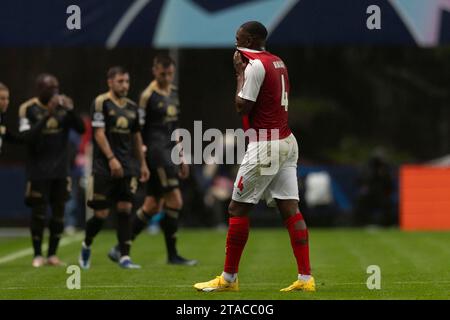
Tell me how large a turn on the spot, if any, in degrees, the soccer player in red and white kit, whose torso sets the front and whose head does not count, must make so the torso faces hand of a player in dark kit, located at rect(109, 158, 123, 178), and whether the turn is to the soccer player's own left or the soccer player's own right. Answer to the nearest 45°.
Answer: approximately 45° to the soccer player's own right

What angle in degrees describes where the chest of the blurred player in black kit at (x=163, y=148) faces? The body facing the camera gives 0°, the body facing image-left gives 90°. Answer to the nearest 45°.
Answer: approximately 315°

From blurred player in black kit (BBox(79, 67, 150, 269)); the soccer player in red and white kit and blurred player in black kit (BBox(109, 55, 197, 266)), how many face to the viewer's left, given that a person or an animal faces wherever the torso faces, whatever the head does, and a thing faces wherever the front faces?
1

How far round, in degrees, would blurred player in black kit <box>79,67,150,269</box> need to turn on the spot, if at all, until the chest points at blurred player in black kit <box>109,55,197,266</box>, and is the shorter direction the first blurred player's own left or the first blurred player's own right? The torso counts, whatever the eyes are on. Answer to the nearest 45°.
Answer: approximately 90° to the first blurred player's own left

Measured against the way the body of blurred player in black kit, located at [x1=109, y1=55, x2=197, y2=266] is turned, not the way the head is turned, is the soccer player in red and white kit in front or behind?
in front

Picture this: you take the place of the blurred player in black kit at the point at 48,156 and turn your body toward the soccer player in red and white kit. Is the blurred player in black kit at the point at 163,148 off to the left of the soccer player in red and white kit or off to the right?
left

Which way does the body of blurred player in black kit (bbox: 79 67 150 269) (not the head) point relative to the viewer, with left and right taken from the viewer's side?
facing the viewer and to the right of the viewer

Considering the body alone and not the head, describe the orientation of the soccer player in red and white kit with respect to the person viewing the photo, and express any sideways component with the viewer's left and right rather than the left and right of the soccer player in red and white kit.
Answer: facing to the left of the viewer
